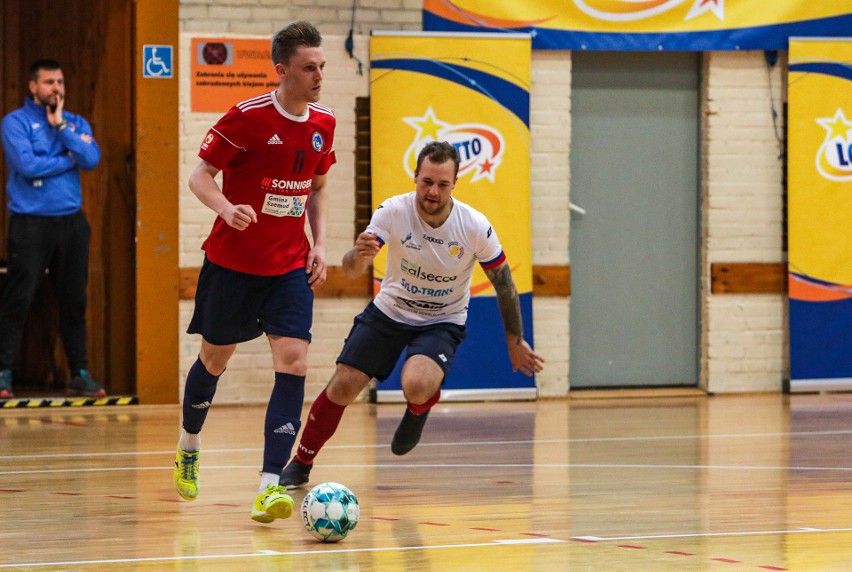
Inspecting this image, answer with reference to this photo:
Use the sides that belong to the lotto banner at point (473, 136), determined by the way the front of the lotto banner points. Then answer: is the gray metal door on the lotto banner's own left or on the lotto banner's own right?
on the lotto banner's own left

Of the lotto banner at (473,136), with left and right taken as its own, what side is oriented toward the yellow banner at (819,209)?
left

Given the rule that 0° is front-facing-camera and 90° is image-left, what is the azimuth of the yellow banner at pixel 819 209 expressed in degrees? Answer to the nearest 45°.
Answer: approximately 0°

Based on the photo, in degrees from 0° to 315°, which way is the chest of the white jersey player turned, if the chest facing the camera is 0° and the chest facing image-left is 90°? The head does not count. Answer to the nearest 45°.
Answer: approximately 0°

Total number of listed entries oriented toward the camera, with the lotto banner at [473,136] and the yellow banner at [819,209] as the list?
2
